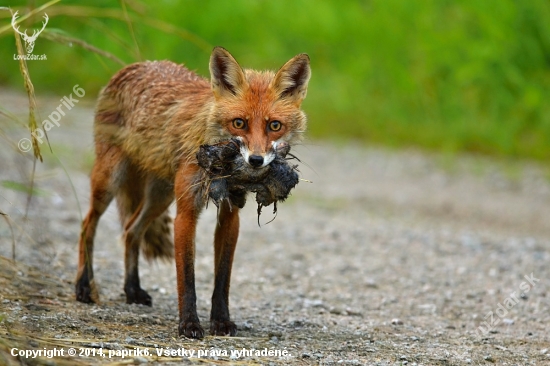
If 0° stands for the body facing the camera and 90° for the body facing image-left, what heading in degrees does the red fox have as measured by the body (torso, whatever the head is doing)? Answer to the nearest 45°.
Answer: approximately 315°
